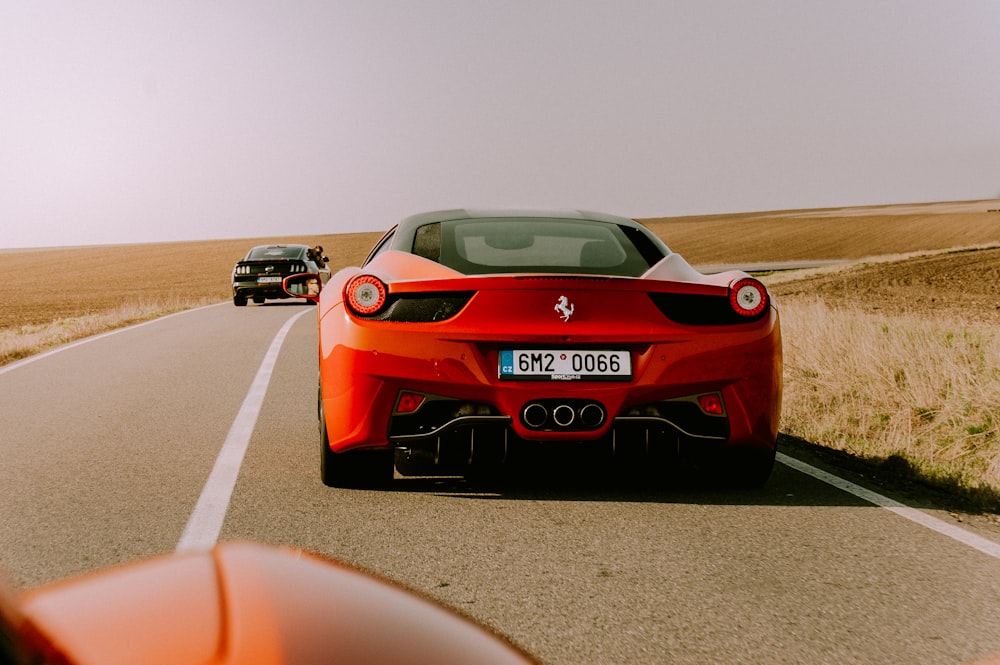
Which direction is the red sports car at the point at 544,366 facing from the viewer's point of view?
away from the camera

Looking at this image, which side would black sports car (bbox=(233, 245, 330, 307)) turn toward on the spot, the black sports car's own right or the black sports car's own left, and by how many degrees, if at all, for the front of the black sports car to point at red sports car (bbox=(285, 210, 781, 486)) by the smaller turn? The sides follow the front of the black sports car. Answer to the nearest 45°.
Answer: approximately 135° to the black sports car's own right

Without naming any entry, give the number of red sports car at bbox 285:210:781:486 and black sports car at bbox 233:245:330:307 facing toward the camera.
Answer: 0

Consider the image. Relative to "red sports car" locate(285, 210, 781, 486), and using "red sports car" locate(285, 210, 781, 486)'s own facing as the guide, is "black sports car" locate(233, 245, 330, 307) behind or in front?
in front

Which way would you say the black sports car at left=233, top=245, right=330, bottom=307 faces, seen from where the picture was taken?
facing away from the viewer and to the right of the viewer
